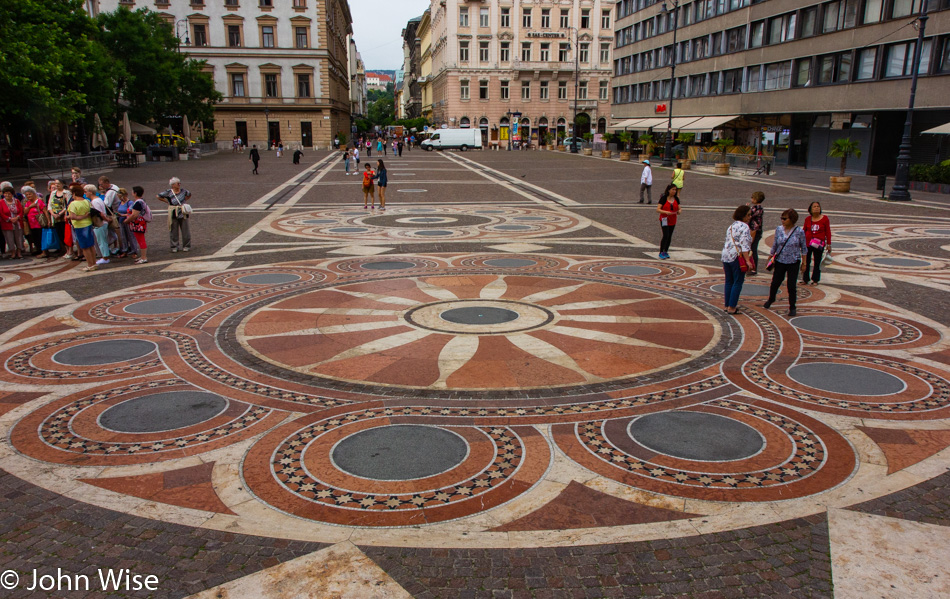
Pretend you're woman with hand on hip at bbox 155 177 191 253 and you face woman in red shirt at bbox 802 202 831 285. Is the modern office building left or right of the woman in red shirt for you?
left

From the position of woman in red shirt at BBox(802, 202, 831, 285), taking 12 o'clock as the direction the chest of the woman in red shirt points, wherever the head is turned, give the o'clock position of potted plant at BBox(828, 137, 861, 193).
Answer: The potted plant is roughly at 6 o'clock from the woman in red shirt.

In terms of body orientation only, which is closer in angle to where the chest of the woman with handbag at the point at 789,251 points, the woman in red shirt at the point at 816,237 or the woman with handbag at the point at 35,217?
the woman with handbag

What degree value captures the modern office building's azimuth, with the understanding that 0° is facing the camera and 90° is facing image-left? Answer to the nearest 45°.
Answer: approximately 45°

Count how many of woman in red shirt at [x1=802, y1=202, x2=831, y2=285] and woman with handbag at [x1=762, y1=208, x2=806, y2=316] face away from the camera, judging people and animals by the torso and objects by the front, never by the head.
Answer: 0

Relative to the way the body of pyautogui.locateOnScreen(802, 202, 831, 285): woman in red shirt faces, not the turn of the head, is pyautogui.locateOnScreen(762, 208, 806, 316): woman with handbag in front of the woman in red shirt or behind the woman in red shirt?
in front

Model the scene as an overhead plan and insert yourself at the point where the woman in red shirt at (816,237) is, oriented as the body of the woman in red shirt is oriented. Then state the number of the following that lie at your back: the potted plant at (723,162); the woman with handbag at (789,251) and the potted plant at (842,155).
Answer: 2

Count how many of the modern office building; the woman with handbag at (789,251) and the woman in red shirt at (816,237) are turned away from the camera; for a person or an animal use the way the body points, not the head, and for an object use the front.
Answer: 0

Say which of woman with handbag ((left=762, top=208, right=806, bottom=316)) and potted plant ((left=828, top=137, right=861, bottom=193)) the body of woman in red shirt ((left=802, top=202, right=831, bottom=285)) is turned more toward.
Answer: the woman with handbag

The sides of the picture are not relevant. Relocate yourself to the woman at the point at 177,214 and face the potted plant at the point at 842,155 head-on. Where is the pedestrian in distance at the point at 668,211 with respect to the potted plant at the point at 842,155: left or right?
right

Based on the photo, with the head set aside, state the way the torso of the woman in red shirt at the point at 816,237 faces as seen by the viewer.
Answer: toward the camera

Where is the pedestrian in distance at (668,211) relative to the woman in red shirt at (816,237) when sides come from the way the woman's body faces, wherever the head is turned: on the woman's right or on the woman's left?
on the woman's right
